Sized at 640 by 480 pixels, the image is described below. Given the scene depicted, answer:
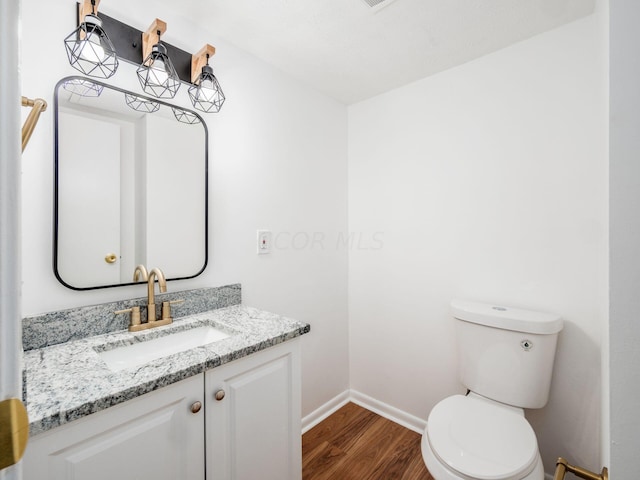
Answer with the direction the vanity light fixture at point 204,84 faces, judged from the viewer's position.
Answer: facing the viewer and to the right of the viewer

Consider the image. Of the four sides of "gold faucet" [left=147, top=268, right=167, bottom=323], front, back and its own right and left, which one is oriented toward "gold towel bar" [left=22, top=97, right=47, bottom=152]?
right

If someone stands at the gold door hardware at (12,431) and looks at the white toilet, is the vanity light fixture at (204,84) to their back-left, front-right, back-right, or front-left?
front-left

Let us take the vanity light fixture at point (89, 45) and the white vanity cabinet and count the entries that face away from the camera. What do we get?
0

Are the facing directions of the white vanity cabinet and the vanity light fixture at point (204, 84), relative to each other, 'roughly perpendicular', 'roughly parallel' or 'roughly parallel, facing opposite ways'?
roughly parallel

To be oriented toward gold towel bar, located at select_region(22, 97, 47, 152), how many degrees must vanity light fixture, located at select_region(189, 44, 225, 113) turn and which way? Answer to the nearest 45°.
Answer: approximately 90° to its right

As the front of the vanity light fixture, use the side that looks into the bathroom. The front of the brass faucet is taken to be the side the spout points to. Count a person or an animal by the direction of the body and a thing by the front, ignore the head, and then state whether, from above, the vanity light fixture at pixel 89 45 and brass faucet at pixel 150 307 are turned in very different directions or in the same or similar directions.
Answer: same or similar directions

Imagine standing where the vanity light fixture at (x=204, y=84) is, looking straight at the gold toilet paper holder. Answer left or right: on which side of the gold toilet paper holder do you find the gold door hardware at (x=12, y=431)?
right

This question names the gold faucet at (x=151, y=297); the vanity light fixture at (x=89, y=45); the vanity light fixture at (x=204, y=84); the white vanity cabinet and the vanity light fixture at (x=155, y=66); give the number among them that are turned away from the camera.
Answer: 0

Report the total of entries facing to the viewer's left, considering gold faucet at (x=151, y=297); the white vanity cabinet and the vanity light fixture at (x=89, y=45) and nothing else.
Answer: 0

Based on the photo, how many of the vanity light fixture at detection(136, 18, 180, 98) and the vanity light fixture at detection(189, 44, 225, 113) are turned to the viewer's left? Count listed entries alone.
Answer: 0
